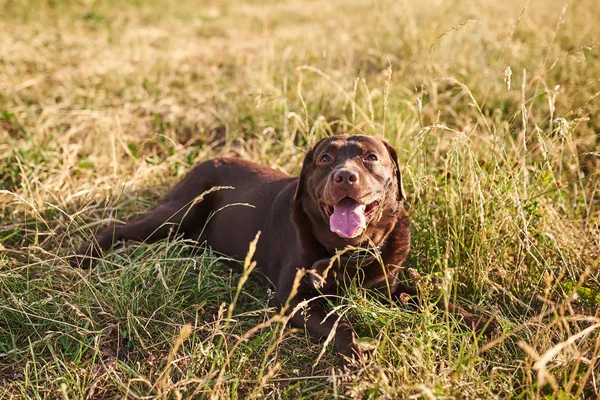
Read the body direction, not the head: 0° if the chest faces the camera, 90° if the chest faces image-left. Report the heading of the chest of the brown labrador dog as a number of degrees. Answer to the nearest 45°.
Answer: approximately 315°
